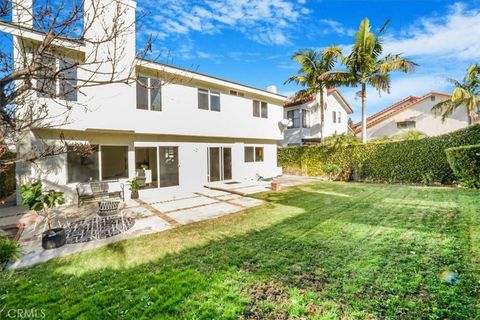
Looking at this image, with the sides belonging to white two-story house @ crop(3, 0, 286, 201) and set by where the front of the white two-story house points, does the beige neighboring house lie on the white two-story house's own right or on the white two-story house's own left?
on the white two-story house's own right

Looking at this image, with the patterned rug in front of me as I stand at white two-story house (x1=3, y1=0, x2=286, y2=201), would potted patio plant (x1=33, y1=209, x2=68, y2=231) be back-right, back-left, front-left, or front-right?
front-right

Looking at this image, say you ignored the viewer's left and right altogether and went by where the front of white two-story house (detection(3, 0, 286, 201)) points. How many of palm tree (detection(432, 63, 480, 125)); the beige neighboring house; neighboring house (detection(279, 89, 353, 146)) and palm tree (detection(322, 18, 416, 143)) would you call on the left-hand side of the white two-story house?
0

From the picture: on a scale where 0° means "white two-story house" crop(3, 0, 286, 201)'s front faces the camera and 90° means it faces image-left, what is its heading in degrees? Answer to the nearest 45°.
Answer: approximately 135°

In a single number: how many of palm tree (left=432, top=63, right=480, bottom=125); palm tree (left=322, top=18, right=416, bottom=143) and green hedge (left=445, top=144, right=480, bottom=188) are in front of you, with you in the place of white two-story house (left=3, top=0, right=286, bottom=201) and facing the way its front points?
0

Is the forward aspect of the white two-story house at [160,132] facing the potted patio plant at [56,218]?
no

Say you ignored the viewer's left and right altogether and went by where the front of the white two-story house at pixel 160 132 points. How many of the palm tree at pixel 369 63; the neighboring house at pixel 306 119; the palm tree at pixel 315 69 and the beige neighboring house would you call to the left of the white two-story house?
0

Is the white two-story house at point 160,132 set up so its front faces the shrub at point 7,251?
no
